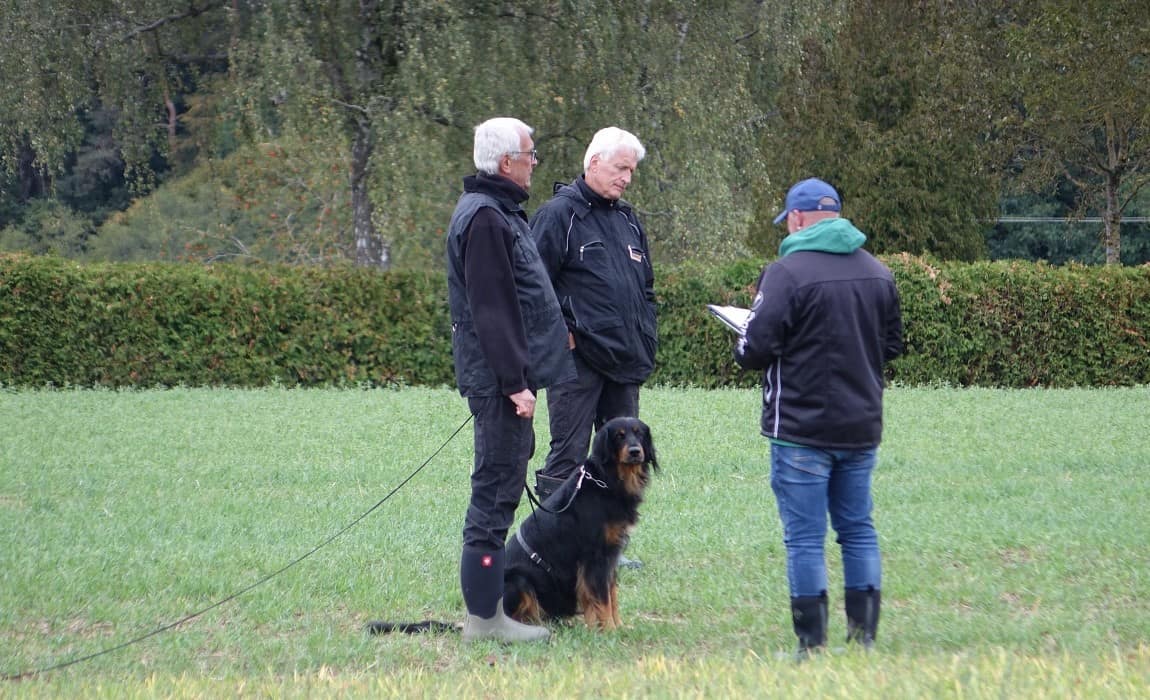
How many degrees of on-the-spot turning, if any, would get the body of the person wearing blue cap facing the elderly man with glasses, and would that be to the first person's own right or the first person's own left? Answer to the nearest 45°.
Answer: approximately 45° to the first person's own left

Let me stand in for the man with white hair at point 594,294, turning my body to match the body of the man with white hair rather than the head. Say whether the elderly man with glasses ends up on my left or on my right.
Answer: on my right

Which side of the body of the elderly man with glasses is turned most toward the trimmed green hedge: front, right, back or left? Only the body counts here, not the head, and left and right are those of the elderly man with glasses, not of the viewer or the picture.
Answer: left

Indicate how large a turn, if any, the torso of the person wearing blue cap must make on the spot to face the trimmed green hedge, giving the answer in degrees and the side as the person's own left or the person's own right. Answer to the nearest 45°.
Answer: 0° — they already face it

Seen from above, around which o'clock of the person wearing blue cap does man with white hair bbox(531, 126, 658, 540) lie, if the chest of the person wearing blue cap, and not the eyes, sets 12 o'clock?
The man with white hair is roughly at 12 o'clock from the person wearing blue cap.

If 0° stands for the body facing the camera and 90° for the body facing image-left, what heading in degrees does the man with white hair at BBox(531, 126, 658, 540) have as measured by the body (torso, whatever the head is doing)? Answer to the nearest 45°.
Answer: approximately 315°

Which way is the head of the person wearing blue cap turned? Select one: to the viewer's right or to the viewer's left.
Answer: to the viewer's left

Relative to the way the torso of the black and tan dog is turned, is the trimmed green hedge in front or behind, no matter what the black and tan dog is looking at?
behind

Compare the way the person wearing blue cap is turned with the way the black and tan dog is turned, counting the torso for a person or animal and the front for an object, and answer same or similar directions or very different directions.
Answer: very different directions

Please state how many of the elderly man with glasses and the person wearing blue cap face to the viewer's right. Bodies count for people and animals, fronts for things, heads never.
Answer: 1

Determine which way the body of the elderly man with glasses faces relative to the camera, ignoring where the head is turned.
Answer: to the viewer's right

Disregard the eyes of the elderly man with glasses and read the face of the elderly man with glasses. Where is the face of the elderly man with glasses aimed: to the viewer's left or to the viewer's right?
to the viewer's right

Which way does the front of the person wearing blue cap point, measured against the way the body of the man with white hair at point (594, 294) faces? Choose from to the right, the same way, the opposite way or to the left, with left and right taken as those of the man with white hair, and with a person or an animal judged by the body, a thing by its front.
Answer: the opposite way
